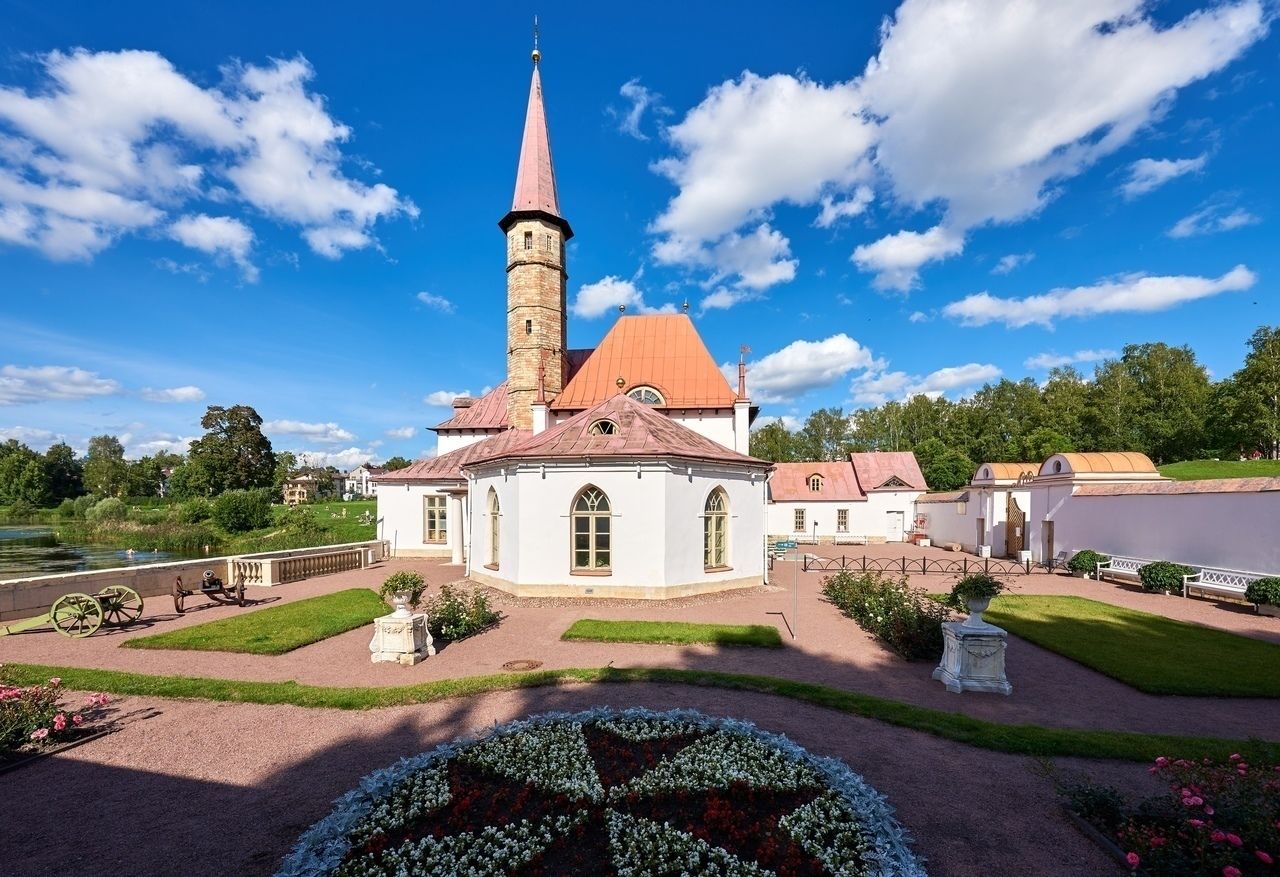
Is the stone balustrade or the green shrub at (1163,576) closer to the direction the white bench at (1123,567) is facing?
the stone balustrade

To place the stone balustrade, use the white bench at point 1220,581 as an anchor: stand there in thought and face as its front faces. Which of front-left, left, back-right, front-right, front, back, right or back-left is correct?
front

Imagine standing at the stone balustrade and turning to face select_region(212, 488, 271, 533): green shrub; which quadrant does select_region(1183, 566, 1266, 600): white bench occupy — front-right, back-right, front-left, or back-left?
back-right

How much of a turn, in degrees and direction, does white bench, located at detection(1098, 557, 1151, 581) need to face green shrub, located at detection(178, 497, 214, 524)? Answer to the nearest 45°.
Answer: approximately 45° to its right

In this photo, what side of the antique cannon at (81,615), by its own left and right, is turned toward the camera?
right

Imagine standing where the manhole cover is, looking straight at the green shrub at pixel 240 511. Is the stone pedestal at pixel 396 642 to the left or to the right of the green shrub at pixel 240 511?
left

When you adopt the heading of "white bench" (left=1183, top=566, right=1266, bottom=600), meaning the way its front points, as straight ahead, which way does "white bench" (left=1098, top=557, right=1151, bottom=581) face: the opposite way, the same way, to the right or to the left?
the same way

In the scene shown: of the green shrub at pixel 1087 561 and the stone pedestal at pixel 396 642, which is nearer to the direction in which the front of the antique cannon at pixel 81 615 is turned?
the green shrub

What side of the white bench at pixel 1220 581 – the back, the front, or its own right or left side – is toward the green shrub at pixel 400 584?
front

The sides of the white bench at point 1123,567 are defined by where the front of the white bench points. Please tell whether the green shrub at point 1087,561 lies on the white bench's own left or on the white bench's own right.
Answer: on the white bench's own right

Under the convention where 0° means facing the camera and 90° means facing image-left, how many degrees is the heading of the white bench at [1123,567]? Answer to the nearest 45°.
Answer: approximately 45°

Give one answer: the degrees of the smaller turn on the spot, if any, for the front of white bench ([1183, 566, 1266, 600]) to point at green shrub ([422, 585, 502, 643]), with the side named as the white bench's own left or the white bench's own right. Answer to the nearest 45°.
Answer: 0° — it already faces it
